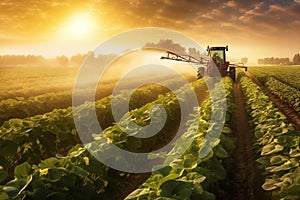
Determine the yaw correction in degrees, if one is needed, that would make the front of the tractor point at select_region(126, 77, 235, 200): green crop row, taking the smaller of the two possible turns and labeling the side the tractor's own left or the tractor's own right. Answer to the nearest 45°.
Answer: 0° — it already faces it

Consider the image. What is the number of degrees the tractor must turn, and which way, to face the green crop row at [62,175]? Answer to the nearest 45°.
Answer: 0° — it already faces it

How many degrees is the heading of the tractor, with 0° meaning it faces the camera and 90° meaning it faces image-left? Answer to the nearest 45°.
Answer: approximately 0°

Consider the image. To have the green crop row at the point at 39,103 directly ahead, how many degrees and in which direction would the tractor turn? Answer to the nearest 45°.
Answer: approximately 45° to its right

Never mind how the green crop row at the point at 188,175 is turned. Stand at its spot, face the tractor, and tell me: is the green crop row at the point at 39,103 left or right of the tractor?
left
